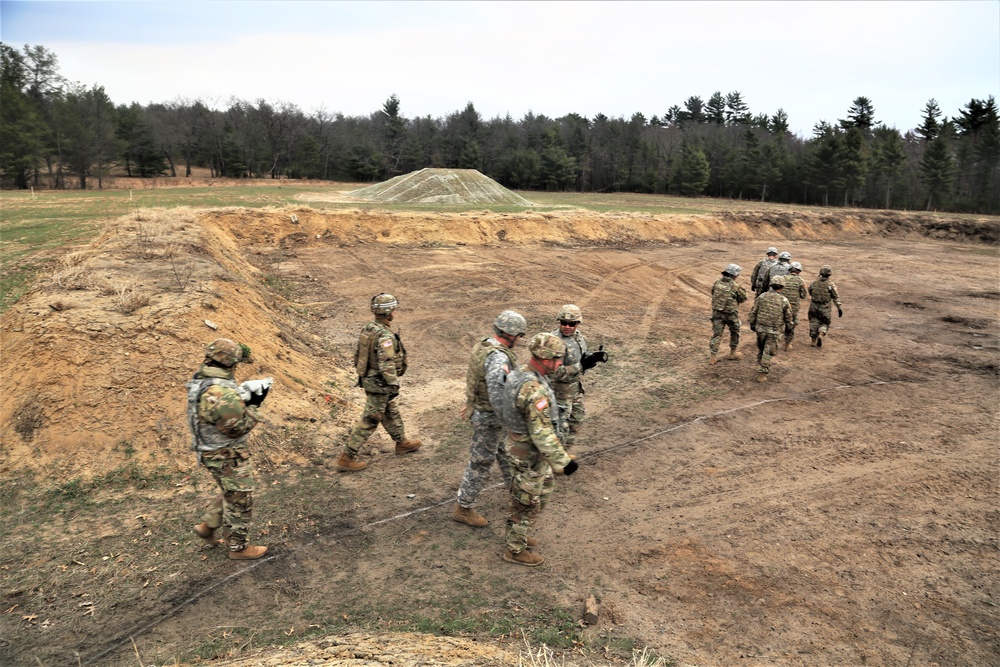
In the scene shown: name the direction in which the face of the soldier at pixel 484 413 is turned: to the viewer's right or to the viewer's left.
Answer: to the viewer's right

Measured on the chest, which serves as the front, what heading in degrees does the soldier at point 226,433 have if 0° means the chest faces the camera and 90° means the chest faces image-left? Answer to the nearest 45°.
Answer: approximately 270°

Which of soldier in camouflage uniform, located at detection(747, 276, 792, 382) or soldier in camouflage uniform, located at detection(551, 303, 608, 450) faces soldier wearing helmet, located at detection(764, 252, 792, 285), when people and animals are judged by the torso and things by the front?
soldier in camouflage uniform, located at detection(747, 276, 792, 382)

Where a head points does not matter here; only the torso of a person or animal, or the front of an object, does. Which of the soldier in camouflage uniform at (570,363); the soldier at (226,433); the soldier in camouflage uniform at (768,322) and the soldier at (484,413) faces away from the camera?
the soldier in camouflage uniform at (768,322)

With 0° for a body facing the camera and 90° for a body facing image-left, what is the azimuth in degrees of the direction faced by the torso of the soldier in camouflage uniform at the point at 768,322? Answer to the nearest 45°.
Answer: approximately 180°

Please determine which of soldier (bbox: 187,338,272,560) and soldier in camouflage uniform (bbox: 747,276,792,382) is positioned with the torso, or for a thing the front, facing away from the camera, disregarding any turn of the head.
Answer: the soldier in camouflage uniform
